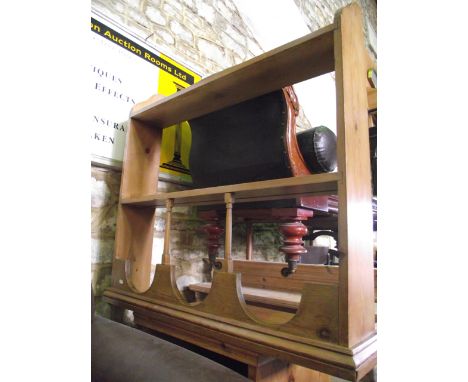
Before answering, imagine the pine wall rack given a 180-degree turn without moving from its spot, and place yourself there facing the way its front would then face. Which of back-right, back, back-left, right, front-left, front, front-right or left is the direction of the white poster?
left

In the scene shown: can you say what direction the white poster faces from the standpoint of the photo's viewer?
facing the viewer and to the right of the viewer

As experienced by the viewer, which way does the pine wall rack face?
facing the viewer and to the left of the viewer
